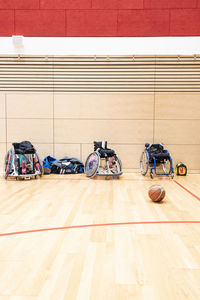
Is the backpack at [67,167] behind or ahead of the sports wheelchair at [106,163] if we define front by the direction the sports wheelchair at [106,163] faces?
behind

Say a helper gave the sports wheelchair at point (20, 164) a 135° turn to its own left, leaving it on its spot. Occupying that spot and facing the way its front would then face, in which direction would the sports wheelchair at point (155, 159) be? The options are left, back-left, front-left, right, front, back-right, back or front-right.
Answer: front-right

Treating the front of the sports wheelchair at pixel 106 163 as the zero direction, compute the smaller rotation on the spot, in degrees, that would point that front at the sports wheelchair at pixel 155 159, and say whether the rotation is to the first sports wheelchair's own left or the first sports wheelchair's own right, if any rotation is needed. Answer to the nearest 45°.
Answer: approximately 45° to the first sports wheelchair's own left

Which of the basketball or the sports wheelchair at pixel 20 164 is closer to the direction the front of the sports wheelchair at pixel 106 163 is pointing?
the basketball

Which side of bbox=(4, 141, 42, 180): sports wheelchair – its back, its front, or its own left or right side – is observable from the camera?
front

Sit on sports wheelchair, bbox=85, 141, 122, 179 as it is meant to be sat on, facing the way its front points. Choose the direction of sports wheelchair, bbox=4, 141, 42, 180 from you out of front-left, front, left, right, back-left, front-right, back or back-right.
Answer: back-right

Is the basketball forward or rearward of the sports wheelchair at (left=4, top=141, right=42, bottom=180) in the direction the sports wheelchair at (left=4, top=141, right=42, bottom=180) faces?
forward

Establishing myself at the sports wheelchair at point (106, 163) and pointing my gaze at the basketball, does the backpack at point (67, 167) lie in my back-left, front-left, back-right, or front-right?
back-right

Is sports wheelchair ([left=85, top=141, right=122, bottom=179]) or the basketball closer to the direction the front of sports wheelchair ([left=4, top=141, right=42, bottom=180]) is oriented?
the basketball

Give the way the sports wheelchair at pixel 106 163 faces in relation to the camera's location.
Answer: facing the viewer and to the right of the viewer

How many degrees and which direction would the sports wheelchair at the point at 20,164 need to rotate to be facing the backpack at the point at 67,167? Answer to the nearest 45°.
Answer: approximately 135° to its left

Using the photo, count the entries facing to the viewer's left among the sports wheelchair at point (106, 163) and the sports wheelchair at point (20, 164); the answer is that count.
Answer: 0
